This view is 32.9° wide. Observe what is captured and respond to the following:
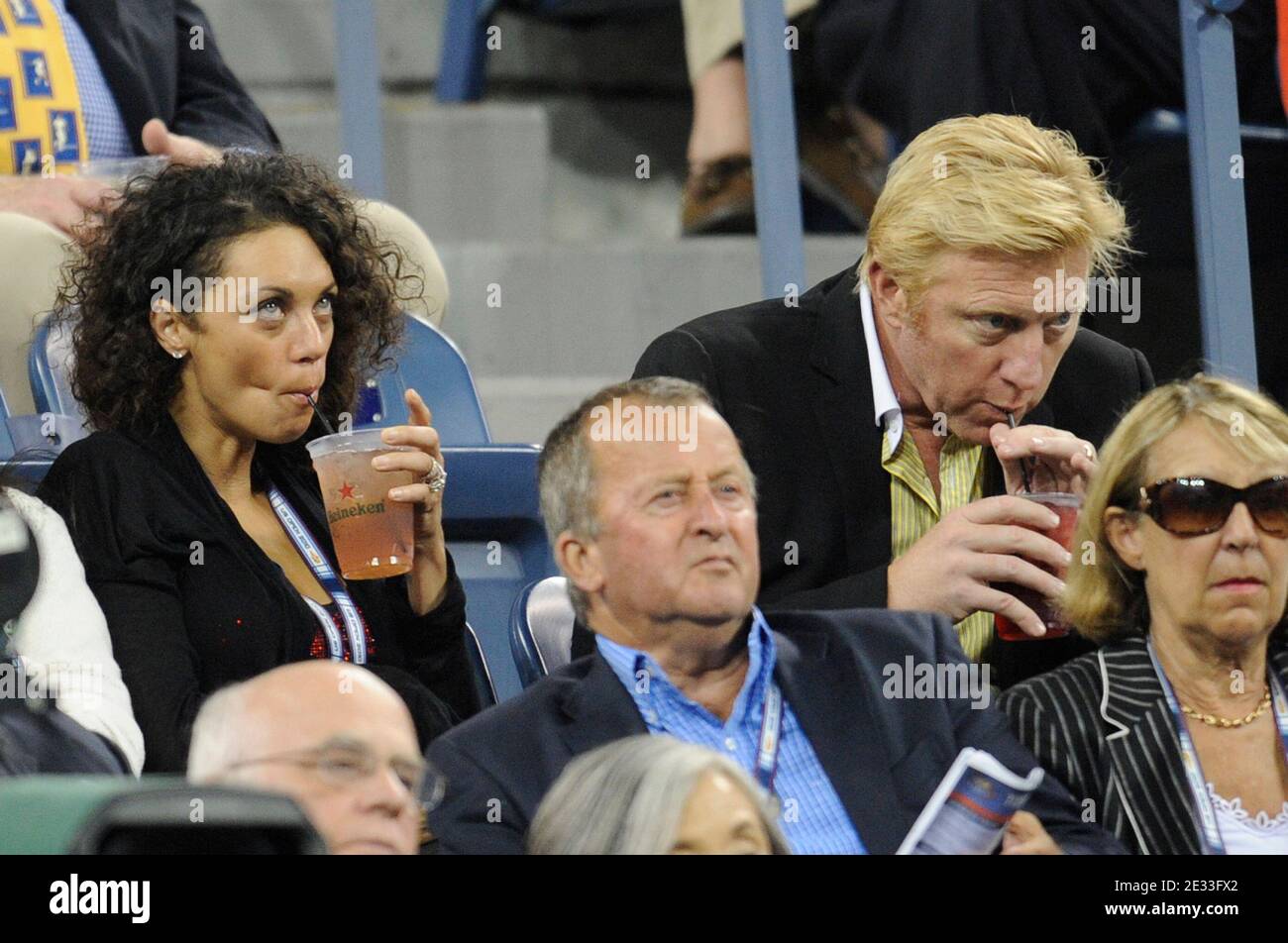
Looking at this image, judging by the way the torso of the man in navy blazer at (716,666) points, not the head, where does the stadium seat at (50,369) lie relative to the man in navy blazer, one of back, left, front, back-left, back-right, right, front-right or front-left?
back

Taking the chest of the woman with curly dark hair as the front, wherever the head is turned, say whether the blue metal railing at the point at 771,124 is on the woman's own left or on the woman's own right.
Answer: on the woman's own left

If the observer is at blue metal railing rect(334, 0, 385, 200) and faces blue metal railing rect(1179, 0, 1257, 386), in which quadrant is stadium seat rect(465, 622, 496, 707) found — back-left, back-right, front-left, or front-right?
front-right

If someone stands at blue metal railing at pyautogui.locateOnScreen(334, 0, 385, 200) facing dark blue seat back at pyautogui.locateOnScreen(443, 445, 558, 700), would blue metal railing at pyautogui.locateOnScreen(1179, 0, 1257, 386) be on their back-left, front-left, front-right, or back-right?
front-left

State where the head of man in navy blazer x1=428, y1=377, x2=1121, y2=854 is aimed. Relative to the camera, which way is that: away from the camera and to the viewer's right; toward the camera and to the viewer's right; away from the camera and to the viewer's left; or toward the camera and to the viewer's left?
toward the camera and to the viewer's right

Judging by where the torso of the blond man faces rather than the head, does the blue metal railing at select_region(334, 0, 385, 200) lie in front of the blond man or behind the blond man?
behind

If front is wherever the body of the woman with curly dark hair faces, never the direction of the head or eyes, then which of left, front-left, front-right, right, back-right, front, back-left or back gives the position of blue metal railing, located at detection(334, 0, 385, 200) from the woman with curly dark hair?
back-left

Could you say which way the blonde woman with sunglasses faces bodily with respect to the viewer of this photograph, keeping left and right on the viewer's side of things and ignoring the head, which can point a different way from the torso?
facing the viewer and to the right of the viewer

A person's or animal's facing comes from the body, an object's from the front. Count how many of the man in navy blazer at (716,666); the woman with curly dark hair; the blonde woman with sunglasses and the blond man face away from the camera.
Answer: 0

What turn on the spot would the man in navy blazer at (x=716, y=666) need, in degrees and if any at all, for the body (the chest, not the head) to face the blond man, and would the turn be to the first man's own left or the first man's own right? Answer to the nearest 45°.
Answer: approximately 90° to the first man's own left

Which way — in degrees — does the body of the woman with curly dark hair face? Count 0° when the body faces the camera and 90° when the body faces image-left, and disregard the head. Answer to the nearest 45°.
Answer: approximately 315°
